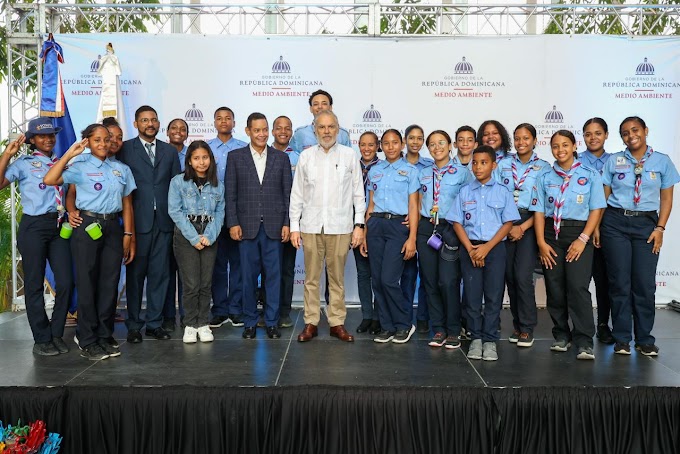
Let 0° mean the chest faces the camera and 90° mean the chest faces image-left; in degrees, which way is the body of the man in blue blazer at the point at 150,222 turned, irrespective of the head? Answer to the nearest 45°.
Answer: approximately 0°

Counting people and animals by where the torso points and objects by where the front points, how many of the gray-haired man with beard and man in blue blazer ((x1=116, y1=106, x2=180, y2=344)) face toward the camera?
2

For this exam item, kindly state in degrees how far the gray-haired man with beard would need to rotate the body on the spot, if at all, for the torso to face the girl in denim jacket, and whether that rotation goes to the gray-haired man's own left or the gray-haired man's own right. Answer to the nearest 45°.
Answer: approximately 90° to the gray-haired man's own right

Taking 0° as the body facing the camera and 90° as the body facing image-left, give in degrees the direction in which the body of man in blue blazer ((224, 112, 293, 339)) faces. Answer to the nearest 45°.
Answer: approximately 0°

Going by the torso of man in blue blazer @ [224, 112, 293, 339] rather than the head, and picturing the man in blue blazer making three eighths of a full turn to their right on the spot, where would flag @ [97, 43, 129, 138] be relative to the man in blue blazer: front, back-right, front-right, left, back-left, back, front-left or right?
front

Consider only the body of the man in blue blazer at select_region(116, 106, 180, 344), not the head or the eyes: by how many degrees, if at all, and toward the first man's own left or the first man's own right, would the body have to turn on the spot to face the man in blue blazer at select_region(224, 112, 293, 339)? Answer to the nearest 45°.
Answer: approximately 90° to the first man's own left

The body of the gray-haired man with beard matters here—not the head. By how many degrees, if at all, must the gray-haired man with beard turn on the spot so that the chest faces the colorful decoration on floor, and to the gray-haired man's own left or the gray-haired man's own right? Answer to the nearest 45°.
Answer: approximately 45° to the gray-haired man's own right

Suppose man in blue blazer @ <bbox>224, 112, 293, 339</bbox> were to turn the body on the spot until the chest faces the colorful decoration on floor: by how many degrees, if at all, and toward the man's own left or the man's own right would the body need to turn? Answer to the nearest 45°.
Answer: approximately 45° to the man's own right
